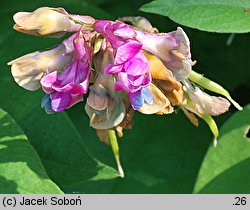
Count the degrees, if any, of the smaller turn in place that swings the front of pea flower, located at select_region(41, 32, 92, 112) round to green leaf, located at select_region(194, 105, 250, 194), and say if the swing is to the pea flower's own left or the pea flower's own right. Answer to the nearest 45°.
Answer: approximately 135° to the pea flower's own left

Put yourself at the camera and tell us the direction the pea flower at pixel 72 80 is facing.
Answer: facing the viewer and to the left of the viewer
